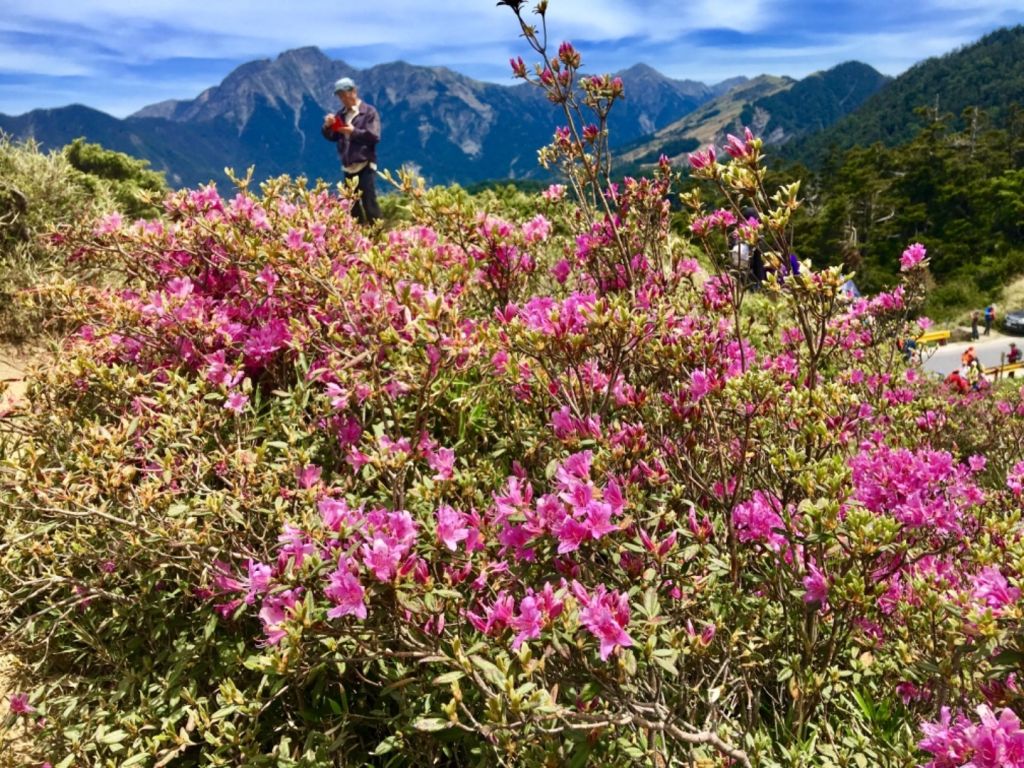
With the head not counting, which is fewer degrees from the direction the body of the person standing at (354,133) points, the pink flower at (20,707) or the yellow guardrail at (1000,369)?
the pink flower

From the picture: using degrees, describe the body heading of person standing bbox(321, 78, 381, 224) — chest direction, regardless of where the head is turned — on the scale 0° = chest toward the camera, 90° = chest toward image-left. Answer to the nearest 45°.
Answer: approximately 45°

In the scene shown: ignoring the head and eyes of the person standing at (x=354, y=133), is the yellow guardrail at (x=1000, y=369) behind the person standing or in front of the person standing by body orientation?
behind

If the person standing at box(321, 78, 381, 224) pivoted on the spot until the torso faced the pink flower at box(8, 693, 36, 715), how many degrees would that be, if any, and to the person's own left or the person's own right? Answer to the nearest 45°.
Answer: approximately 45° to the person's own left

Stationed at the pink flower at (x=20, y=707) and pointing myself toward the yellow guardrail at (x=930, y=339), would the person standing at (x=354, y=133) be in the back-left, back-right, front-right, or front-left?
front-left

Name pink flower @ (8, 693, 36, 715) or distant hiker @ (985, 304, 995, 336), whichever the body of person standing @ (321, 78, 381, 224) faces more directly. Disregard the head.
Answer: the pink flower
